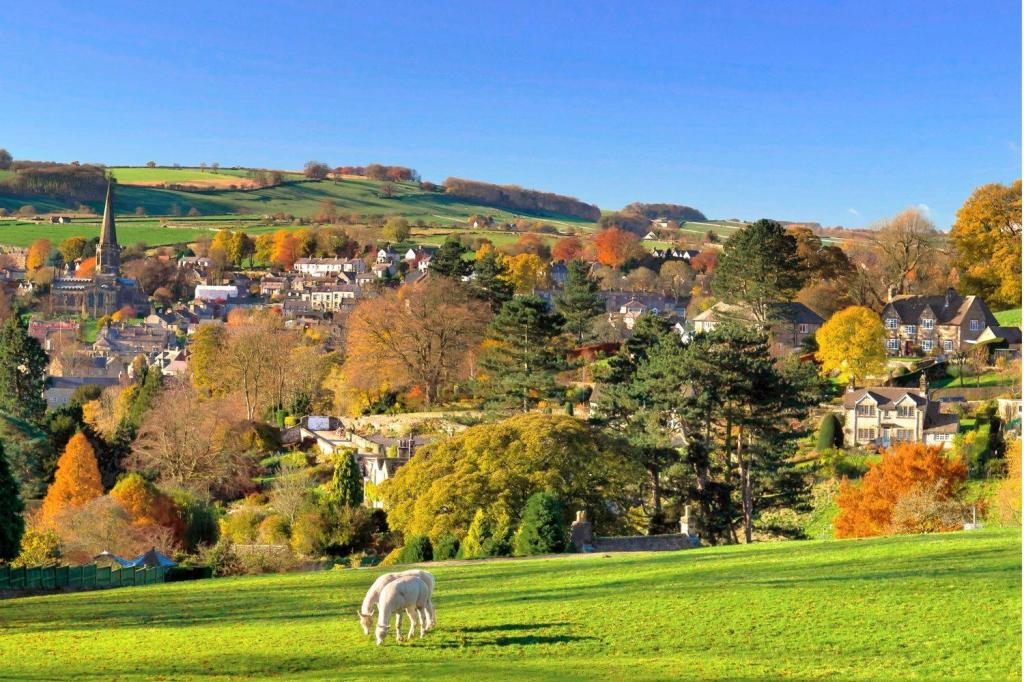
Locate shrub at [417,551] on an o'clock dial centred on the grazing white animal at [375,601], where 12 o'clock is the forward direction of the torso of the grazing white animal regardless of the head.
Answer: The shrub is roughly at 3 o'clock from the grazing white animal.

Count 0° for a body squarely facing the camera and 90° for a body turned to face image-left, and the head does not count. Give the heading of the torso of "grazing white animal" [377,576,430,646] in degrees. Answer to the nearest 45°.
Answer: approximately 90°

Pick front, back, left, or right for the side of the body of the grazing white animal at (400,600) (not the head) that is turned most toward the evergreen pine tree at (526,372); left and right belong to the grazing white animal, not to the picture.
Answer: right

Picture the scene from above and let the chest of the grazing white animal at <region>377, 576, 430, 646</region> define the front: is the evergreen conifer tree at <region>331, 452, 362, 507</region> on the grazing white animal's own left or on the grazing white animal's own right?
on the grazing white animal's own right

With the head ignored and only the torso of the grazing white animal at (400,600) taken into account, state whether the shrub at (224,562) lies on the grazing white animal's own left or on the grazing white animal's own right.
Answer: on the grazing white animal's own right

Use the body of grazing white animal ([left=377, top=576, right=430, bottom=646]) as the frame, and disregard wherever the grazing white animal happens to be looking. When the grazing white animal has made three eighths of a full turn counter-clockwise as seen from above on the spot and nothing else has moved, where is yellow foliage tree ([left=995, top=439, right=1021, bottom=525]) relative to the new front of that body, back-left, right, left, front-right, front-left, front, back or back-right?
left

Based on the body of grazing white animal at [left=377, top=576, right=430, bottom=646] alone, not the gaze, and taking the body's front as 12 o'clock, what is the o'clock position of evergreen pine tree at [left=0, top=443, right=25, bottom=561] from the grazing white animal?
The evergreen pine tree is roughly at 2 o'clock from the grazing white animal.

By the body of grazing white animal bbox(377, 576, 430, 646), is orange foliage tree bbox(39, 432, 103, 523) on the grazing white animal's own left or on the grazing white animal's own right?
on the grazing white animal's own right

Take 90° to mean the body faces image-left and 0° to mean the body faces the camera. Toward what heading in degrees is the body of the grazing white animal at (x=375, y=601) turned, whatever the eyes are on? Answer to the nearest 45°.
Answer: approximately 90°

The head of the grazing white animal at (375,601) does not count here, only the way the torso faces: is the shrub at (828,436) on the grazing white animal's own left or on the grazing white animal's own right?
on the grazing white animal's own right

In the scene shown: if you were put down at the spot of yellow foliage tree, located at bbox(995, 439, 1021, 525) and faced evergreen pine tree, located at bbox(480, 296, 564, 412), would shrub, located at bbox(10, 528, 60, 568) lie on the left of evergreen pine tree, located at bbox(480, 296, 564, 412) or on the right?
left

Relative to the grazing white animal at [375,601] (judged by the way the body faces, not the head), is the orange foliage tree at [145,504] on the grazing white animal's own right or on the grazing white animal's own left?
on the grazing white animal's own right
